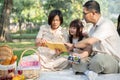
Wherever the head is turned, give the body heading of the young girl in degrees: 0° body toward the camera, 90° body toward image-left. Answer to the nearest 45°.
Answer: approximately 45°

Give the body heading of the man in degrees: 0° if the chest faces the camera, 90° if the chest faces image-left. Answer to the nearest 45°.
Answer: approximately 90°

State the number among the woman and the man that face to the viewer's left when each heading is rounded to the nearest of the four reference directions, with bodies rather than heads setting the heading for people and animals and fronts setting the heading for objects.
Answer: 1

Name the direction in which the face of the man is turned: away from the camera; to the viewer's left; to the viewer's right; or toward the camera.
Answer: to the viewer's left

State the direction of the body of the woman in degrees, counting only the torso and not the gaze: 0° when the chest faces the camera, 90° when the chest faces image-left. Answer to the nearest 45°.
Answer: approximately 0°

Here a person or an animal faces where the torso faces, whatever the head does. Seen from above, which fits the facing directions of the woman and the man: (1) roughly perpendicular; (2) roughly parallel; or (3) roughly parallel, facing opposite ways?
roughly perpendicular
